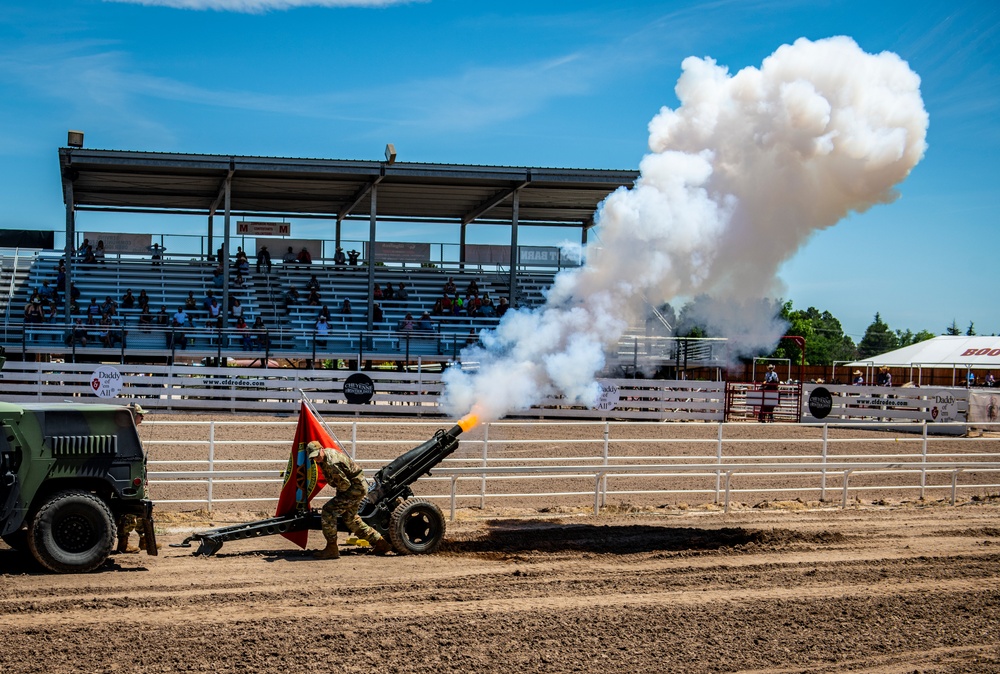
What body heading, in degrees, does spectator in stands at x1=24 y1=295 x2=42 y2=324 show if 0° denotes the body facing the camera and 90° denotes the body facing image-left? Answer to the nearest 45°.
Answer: approximately 0°

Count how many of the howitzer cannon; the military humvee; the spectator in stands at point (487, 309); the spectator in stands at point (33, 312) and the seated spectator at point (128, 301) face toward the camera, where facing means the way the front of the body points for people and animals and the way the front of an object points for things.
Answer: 3

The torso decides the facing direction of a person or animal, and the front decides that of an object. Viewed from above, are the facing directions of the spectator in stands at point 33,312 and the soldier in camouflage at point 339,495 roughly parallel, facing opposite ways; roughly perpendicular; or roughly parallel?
roughly perpendicular

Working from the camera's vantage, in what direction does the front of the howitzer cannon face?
facing to the right of the viewer

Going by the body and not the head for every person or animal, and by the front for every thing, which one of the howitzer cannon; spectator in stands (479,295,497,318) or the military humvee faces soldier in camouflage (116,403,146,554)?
the spectator in stands

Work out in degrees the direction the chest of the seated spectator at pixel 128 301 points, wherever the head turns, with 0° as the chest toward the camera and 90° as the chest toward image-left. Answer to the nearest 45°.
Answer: approximately 0°

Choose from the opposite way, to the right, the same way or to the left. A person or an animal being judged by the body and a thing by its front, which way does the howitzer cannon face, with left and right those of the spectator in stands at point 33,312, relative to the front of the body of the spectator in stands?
to the left
